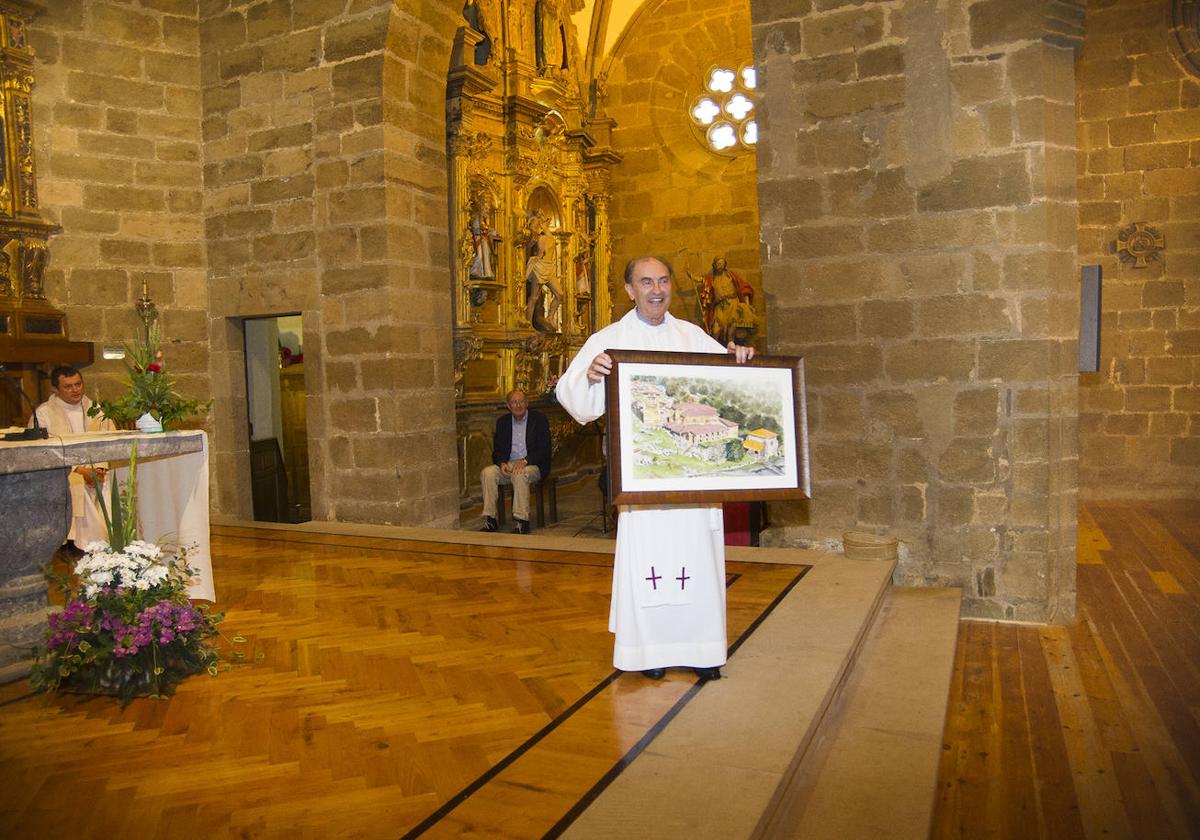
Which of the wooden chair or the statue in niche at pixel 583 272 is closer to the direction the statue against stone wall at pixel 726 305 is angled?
the wooden chair

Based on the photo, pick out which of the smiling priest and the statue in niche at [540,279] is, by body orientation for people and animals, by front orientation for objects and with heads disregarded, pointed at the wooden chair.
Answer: the statue in niche

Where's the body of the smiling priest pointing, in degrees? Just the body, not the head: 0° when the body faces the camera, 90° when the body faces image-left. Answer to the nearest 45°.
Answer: approximately 0°

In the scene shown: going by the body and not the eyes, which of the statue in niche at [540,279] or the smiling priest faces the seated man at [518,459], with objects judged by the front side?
the statue in niche

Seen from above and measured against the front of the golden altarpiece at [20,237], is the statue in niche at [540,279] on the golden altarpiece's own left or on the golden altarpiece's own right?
on the golden altarpiece's own left
